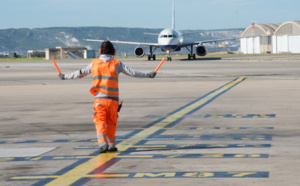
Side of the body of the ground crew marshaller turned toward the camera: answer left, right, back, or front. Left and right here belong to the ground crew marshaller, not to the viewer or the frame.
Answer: back
